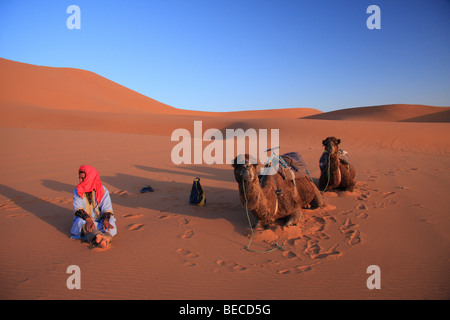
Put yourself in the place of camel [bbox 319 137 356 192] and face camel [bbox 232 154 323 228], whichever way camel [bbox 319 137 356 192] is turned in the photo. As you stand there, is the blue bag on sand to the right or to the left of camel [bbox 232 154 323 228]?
right

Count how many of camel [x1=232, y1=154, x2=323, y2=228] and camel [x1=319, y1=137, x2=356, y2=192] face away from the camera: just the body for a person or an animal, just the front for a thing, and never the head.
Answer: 0

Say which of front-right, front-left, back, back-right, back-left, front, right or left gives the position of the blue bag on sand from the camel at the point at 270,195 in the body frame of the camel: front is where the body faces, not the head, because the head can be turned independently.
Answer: right

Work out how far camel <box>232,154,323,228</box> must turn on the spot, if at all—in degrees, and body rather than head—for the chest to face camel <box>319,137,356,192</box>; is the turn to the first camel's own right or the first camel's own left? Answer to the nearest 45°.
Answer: approximately 180°

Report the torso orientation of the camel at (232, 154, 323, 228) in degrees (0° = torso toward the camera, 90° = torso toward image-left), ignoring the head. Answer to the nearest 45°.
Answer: approximately 45°

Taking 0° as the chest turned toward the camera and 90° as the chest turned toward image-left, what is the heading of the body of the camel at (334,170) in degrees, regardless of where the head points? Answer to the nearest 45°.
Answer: approximately 45°

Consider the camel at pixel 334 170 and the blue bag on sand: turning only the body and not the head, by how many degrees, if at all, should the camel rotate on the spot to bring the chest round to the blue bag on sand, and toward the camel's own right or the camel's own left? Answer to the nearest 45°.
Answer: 0° — it already faces it
